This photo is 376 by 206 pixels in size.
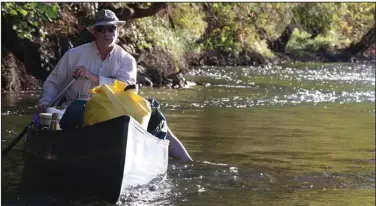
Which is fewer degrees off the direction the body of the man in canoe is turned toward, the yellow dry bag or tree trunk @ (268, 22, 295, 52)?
the yellow dry bag

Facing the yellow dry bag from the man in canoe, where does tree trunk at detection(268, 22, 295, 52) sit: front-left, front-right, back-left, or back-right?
back-left

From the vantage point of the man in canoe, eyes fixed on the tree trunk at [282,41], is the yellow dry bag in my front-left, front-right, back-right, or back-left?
back-right

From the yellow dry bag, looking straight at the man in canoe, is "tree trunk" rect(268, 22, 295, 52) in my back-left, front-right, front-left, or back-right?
front-right

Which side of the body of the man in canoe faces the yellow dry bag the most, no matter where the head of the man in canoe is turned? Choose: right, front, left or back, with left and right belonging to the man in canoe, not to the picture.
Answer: front

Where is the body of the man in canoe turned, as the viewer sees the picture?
toward the camera

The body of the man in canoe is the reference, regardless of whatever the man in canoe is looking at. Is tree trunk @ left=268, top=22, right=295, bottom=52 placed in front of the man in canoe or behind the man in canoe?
behind

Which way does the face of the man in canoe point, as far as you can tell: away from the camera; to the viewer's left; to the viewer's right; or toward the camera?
toward the camera
